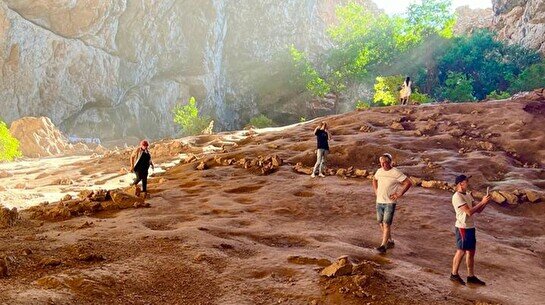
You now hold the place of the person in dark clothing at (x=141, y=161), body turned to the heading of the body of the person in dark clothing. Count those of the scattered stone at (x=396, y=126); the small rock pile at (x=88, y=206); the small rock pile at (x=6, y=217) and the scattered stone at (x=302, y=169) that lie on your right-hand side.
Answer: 2
